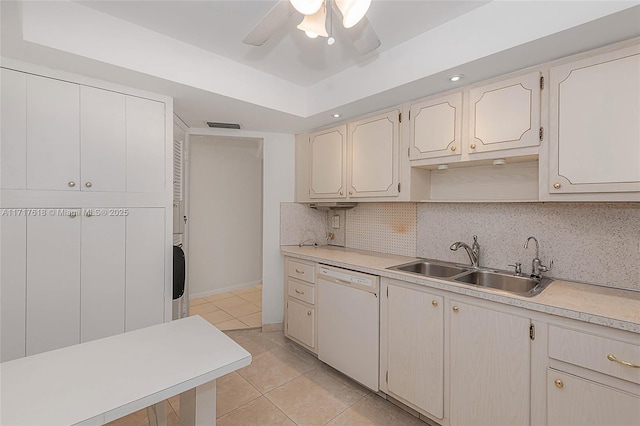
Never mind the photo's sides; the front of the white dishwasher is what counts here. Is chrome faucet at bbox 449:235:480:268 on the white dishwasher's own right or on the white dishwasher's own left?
on the white dishwasher's own left

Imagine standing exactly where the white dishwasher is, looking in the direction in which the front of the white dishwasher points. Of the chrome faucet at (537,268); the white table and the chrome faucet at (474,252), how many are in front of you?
1

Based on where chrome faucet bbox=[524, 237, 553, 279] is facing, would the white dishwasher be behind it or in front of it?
in front

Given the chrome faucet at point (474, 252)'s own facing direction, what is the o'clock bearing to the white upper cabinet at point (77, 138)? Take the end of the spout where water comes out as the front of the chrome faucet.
The white upper cabinet is roughly at 11 o'clock from the chrome faucet.

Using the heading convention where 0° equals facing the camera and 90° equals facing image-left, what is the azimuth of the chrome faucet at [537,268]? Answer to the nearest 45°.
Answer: approximately 45°

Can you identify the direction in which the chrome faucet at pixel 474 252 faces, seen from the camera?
facing to the left of the viewer

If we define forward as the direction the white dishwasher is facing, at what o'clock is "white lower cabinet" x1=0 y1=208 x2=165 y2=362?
The white lower cabinet is roughly at 1 o'clock from the white dishwasher.

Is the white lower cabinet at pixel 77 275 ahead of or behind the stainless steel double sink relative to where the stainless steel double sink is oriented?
ahead

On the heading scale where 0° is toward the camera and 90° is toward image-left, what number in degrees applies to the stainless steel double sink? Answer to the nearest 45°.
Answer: approximately 45°
